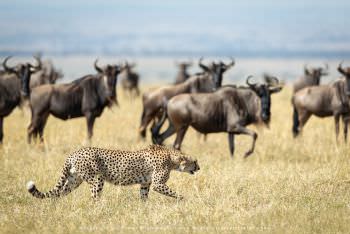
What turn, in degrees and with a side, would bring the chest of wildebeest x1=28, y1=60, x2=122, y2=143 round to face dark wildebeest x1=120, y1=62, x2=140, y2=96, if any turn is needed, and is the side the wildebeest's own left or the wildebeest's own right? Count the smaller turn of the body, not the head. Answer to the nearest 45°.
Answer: approximately 90° to the wildebeest's own left

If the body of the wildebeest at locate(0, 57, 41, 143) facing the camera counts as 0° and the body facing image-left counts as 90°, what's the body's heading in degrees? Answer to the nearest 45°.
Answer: approximately 270°

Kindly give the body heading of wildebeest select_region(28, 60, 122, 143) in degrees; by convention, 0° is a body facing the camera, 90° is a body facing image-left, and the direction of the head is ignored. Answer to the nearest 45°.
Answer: approximately 270°

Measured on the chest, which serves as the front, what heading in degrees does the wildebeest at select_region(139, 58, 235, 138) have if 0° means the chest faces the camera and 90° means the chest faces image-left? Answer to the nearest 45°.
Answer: approximately 270°

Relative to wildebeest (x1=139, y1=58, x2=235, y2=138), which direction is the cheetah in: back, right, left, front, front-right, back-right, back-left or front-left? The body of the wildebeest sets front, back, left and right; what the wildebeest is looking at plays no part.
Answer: right

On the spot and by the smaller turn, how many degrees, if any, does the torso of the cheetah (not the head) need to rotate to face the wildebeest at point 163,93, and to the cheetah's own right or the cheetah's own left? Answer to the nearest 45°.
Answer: approximately 90° to the cheetah's own left

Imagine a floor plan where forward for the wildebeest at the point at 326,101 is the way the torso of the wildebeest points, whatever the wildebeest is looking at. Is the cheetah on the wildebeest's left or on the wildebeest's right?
on the wildebeest's right

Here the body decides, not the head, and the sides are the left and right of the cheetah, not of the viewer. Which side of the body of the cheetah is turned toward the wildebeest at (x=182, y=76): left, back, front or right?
left

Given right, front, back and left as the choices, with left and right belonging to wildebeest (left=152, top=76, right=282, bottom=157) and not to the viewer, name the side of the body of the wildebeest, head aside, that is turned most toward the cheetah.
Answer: right

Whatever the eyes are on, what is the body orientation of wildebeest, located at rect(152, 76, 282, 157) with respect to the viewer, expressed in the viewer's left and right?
facing to the right of the viewer

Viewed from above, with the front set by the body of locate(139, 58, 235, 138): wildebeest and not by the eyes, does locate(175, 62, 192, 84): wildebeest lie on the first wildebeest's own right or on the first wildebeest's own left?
on the first wildebeest's own left

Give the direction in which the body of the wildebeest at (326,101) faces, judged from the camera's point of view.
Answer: to the viewer's right

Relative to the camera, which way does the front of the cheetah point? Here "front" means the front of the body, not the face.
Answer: to the viewer's right

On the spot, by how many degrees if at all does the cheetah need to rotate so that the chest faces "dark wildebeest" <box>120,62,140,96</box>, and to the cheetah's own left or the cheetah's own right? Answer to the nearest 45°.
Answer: approximately 90° to the cheetah's own left

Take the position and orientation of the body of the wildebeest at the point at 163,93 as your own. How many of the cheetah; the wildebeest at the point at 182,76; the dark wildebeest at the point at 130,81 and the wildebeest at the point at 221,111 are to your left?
2
